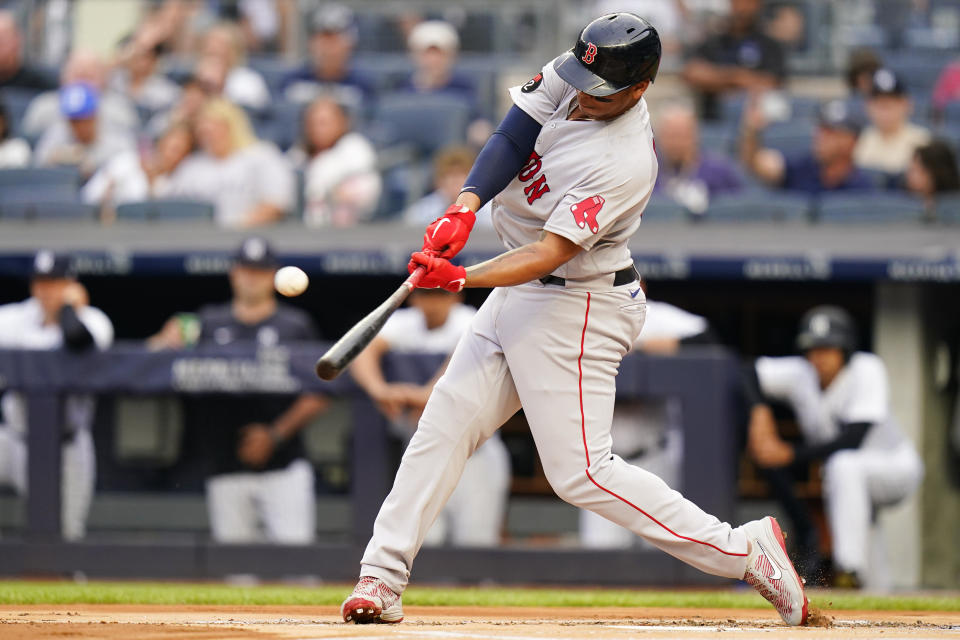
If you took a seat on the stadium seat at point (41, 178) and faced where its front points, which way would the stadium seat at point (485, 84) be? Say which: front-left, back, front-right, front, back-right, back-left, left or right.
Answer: left

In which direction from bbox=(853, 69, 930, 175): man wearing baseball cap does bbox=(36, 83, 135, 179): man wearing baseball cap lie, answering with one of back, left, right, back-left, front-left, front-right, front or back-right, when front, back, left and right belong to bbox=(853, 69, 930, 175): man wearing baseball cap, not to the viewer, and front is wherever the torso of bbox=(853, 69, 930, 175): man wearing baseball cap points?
right

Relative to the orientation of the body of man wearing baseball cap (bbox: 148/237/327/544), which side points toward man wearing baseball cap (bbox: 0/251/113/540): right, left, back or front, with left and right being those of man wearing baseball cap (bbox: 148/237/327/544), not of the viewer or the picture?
right

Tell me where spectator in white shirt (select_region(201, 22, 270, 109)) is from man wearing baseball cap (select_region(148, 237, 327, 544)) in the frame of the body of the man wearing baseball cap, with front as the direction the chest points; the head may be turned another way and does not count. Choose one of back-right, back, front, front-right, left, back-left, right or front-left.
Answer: back

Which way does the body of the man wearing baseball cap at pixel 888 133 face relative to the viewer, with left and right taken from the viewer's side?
facing the viewer

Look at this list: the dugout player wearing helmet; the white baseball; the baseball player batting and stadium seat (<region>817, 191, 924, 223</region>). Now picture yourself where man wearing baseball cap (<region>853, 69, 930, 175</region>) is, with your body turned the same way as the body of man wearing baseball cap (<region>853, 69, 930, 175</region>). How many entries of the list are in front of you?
4

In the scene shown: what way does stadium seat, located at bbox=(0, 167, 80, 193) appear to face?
toward the camera

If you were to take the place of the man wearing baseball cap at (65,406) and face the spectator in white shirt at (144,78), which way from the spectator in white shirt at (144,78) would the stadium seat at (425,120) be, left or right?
right
